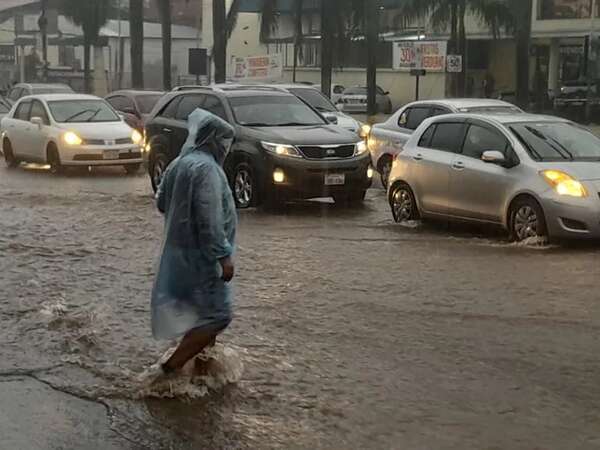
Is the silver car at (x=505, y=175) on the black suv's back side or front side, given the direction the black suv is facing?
on the front side

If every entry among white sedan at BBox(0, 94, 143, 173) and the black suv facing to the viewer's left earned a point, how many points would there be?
0

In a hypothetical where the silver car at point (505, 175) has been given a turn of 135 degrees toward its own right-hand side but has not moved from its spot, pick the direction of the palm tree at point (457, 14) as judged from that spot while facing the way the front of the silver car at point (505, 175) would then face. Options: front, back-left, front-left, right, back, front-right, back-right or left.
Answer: right

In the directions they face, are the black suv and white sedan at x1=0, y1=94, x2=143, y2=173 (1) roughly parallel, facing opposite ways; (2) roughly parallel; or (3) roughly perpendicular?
roughly parallel

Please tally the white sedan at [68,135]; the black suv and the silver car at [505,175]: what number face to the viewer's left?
0

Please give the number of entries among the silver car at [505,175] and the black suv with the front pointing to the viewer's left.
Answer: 0

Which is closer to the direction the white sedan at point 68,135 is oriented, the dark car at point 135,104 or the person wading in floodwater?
the person wading in floodwater

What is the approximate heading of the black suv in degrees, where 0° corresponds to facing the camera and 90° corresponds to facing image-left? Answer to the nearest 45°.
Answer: approximately 315°

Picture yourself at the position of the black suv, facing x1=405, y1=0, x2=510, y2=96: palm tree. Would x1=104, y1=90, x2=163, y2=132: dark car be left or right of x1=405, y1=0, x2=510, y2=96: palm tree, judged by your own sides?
left

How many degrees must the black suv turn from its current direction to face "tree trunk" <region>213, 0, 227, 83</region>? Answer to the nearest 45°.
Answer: approximately 135° to its left

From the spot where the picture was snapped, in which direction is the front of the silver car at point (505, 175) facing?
facing the viewer and to the right of the viewer

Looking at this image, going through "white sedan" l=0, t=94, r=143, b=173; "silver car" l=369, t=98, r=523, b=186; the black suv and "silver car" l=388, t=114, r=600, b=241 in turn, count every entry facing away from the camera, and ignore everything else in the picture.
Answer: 0

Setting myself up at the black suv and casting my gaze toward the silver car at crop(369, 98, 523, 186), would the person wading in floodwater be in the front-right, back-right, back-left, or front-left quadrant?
back-right
